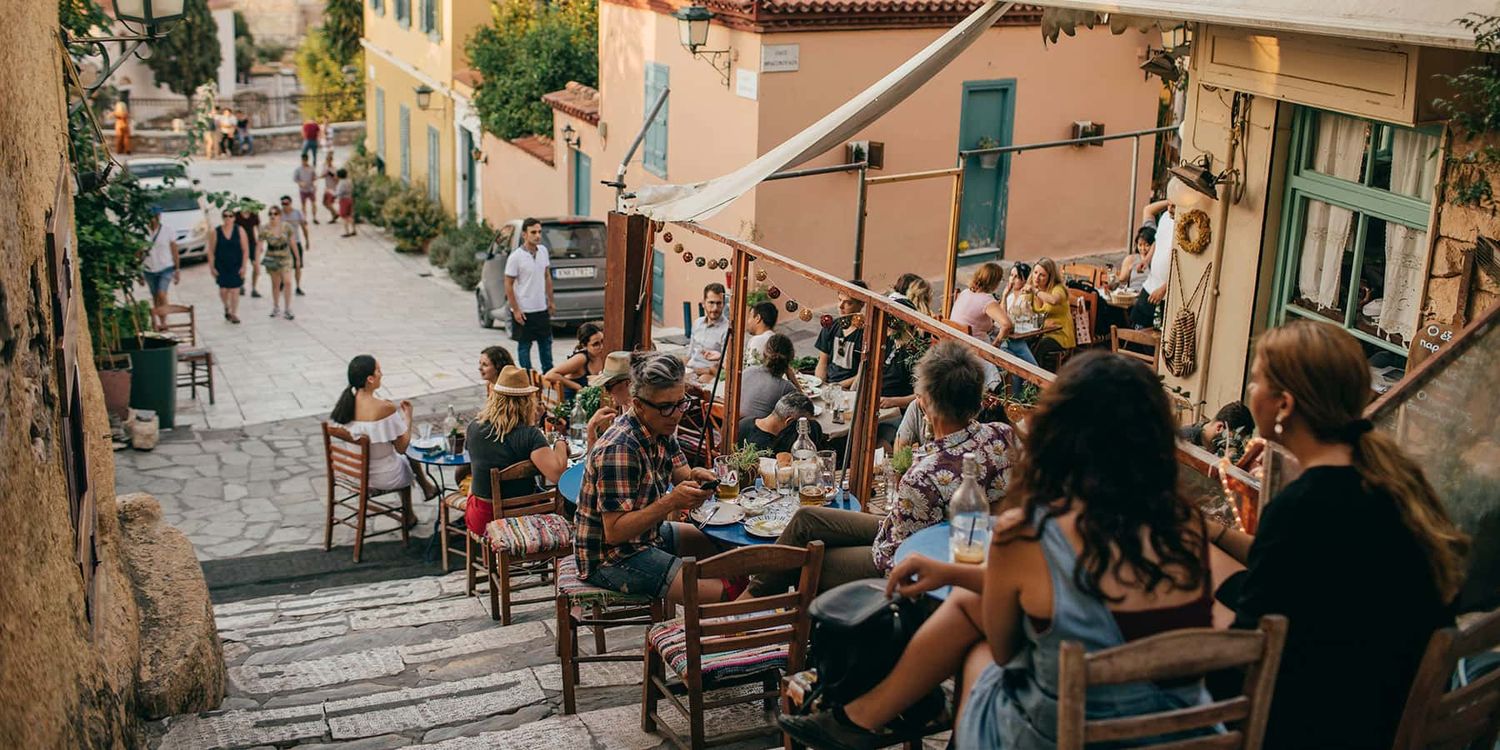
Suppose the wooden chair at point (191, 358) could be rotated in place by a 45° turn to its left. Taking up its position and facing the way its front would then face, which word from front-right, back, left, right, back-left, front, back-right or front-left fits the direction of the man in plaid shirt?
right

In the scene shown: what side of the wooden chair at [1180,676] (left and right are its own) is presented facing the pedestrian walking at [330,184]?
front

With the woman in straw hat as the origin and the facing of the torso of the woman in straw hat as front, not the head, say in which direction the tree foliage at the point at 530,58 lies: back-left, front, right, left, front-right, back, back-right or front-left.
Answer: front-left

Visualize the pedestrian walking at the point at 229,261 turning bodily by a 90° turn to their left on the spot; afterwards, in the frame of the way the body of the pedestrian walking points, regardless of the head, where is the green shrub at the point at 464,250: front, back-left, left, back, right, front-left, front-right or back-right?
front-left

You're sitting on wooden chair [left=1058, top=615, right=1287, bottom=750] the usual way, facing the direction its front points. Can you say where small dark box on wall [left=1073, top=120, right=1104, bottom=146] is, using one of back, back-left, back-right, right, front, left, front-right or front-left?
front-right

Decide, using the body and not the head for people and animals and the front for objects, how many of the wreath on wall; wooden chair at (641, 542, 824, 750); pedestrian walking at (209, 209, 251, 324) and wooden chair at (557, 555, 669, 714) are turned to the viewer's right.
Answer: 1

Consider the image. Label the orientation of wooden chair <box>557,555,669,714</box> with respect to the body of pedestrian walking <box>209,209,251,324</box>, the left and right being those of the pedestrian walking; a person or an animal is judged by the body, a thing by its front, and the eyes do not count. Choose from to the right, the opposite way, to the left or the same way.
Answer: to the left

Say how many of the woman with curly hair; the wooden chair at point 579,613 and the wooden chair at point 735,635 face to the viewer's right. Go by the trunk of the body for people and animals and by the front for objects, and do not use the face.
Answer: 1

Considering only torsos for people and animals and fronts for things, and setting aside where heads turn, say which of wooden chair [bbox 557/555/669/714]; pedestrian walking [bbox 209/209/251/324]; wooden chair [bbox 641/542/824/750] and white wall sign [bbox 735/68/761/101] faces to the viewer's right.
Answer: wooden chair [bbox 557/555/669/714]

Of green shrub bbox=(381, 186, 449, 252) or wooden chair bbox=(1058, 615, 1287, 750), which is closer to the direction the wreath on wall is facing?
the wooden chair

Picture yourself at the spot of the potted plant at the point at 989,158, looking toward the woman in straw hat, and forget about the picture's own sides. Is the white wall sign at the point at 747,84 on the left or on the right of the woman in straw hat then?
right

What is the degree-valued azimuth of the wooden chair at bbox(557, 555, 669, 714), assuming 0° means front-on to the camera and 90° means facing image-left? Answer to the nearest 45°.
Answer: approximately 270°
